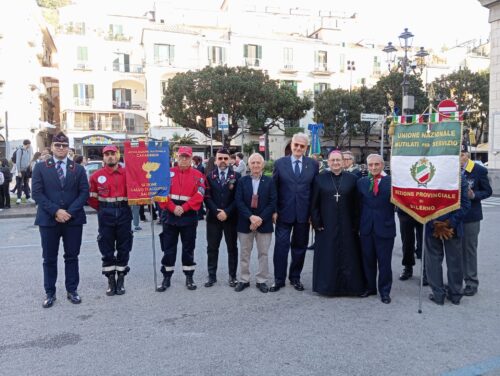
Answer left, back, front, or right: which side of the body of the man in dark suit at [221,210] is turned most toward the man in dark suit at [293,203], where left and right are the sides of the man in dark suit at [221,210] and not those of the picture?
left

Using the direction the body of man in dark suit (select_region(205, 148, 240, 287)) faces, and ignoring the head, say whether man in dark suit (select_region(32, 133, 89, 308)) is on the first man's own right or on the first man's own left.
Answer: on the first man's own right

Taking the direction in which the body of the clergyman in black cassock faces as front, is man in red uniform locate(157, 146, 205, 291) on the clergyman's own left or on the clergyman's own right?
on the clergyman's own right

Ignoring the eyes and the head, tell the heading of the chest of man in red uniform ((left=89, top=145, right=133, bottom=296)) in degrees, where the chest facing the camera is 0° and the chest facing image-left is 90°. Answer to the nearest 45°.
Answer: approximately 0°

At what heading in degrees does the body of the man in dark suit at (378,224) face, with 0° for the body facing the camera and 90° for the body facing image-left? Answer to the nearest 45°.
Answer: approximately 0°

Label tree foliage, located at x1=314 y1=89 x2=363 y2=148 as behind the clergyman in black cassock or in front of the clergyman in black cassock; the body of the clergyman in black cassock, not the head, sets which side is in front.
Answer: behind

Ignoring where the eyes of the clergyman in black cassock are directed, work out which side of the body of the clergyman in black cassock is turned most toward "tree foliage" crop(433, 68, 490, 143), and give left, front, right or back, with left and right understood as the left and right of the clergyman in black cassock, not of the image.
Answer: back
